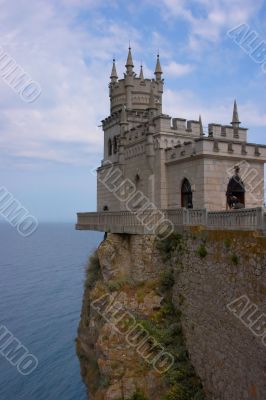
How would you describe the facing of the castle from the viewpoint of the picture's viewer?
facing the viewer and to the right of the viewer
